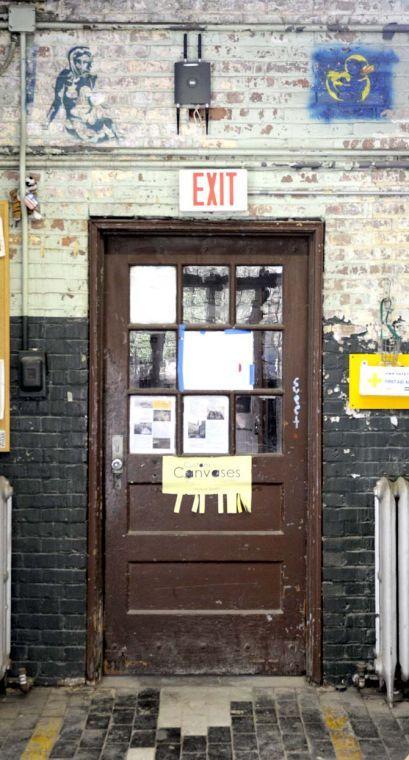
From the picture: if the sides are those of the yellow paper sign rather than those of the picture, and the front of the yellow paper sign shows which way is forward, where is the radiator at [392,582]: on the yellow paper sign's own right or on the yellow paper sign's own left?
on the yellow paper sign's own left

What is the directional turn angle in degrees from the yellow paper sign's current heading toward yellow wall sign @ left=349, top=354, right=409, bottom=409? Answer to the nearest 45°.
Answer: approximately 90° to its left
